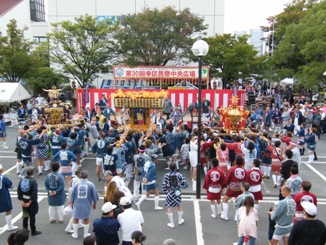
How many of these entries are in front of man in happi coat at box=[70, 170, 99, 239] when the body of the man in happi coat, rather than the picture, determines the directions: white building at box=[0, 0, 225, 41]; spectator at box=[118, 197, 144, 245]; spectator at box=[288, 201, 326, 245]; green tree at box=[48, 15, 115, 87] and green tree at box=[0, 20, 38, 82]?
3

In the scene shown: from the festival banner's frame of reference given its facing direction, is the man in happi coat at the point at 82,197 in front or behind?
in front

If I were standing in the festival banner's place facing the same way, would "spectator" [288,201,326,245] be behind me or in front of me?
in front

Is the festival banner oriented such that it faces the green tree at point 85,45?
no

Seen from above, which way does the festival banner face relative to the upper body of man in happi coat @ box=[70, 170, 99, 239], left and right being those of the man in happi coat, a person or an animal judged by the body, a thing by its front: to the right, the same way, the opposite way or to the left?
the opposite way

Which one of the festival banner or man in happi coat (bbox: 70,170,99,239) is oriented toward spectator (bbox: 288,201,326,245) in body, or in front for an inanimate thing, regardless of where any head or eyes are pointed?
the festival banner

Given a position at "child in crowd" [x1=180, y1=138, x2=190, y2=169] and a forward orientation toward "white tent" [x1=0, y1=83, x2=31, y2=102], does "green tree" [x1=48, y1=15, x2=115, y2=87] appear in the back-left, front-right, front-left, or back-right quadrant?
front-right

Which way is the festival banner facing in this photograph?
toward the camera

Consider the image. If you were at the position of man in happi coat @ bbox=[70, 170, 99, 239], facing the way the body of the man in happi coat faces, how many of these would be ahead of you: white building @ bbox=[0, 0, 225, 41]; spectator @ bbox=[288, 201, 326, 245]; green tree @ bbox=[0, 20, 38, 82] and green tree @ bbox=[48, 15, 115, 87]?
3

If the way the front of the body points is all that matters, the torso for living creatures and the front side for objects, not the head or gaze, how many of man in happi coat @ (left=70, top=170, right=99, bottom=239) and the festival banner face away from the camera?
1

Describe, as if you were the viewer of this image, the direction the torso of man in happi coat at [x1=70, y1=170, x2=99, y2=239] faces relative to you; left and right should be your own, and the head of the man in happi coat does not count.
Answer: facing away from the viewer

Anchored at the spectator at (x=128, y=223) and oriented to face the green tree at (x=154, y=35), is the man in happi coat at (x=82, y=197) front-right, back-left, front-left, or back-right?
front-left

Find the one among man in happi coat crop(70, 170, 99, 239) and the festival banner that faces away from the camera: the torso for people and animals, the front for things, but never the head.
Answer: the man in happi coat

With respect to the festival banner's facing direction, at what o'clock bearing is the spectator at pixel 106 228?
The spectator is roughly at 12 o'clock from the festival banner.

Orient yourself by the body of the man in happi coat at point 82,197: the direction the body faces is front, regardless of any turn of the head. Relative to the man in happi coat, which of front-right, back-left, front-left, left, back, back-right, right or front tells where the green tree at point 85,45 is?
front

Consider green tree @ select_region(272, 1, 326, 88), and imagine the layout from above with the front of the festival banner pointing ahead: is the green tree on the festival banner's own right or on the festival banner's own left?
on the festival banner's own left

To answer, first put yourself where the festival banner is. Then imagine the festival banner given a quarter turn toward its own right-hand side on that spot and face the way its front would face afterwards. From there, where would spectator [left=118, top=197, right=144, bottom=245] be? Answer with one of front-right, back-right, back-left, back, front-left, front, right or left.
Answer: left
